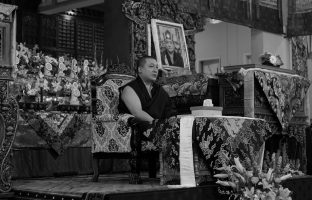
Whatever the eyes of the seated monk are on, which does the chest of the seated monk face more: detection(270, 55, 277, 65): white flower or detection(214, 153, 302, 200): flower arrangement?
the flower arrangement

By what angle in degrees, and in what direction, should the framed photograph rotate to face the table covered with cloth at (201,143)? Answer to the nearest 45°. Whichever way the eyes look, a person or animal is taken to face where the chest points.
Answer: approximately 45° to its right

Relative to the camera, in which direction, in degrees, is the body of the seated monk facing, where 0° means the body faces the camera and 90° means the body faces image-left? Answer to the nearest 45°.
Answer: approximately 315°

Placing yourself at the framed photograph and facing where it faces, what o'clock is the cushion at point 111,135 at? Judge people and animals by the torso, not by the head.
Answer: The cushion is roughly at 2 o'clock from the framed photograph.

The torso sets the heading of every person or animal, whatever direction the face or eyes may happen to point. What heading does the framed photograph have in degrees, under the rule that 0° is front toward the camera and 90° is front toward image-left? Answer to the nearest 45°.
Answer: approximately 315°

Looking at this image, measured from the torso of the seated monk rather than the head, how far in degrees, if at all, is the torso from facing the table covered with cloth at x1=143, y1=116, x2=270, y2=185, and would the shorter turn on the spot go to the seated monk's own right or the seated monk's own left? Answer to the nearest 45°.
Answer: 0° — they already face it

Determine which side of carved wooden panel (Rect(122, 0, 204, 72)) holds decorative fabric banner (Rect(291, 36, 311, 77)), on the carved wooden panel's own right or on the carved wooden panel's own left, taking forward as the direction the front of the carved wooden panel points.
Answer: on the carved wooden panel's own left
